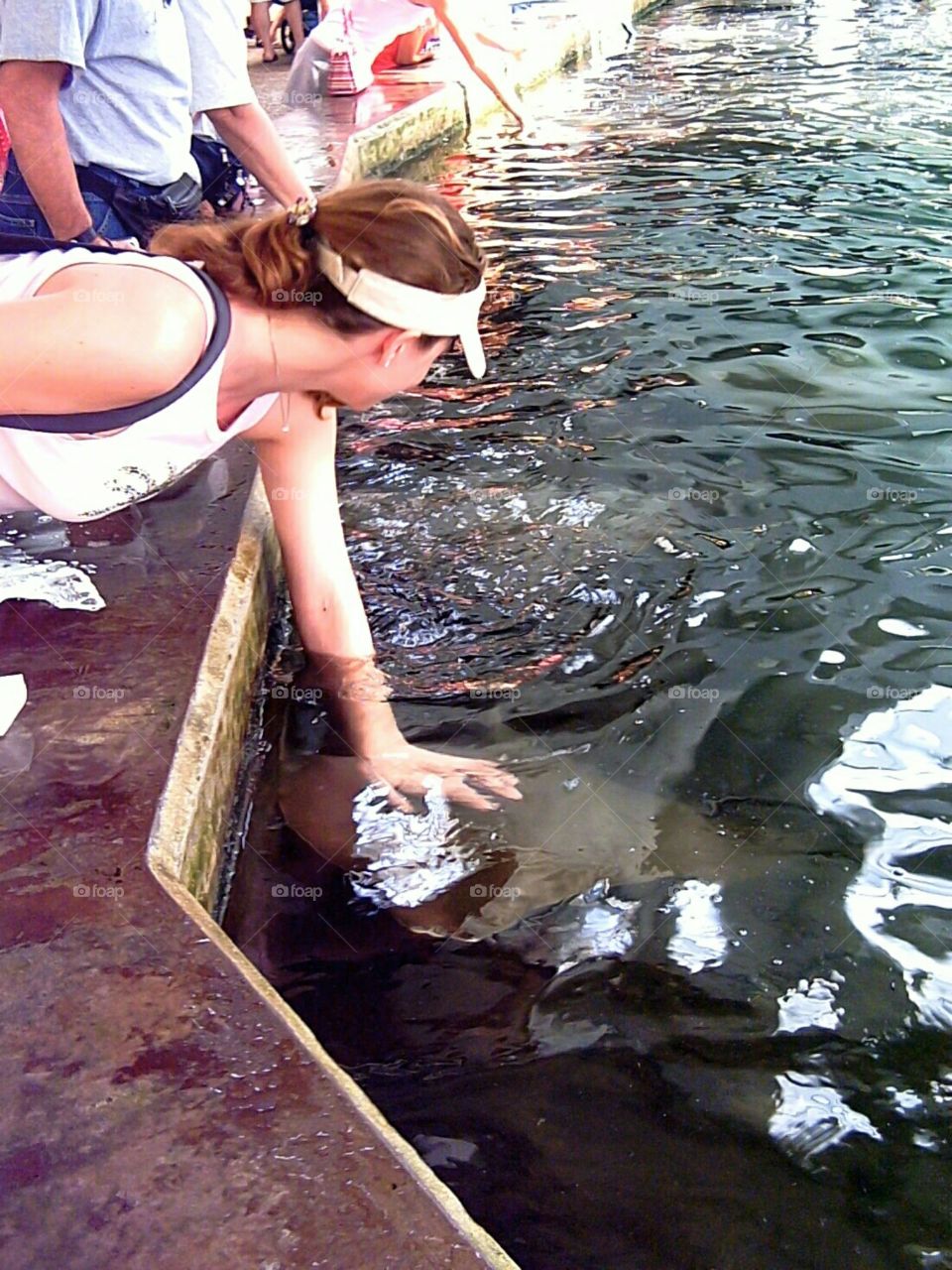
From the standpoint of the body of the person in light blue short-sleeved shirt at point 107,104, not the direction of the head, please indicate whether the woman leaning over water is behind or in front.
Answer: in front

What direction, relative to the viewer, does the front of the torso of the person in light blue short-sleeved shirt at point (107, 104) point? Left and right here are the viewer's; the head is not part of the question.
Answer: facing the viewer and to the right of the viewer
